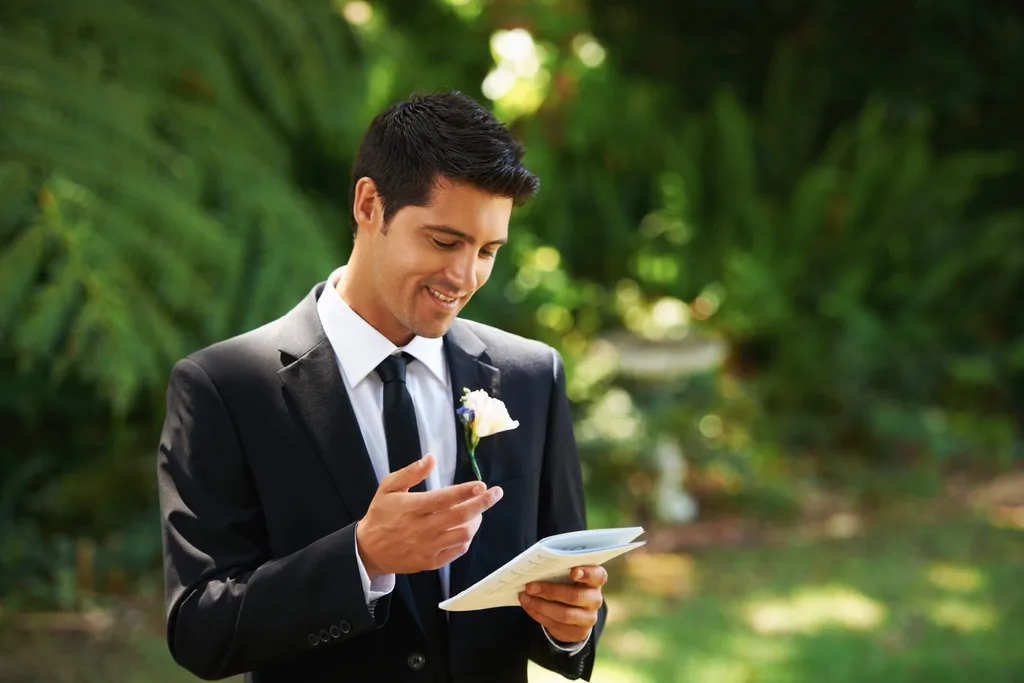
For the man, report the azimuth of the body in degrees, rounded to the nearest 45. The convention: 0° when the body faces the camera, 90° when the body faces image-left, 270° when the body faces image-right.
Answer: approximately 315°

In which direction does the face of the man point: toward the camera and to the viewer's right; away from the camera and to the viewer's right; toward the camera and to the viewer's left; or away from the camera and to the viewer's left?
toward the camera and to the viewer's right
